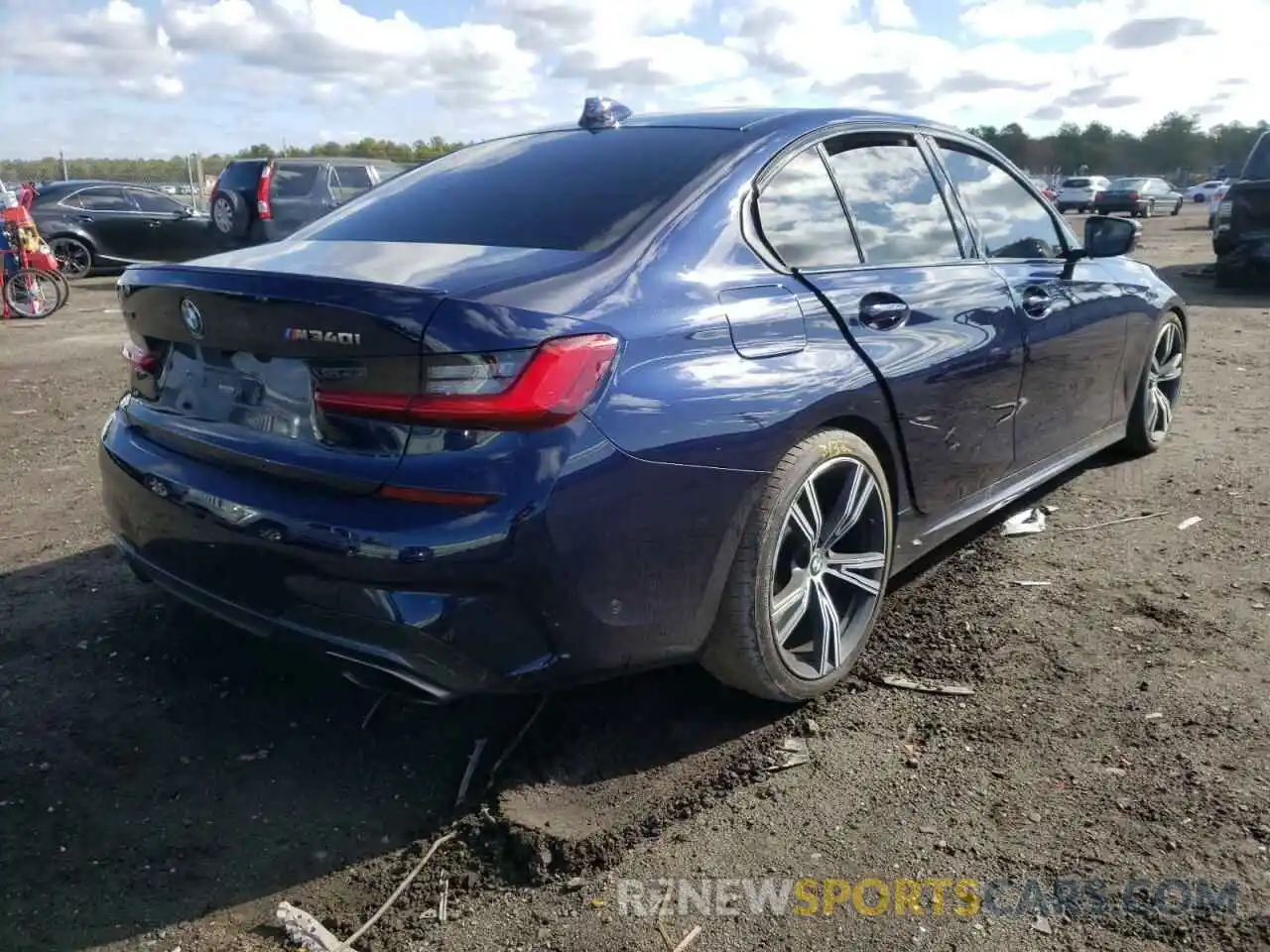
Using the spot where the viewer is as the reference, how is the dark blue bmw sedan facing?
facing away from the viewer and to the right of the viewer

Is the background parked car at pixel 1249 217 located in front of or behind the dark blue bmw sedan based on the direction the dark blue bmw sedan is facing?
in front

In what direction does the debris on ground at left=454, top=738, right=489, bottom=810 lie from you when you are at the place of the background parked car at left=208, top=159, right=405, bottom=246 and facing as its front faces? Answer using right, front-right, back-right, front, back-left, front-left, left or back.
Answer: back-right

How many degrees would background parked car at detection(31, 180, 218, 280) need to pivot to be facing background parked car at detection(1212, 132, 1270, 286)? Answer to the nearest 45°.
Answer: approximately 45° to its right

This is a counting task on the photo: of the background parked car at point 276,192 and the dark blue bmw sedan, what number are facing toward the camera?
0

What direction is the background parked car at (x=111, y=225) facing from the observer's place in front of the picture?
facing to the right of the viewer

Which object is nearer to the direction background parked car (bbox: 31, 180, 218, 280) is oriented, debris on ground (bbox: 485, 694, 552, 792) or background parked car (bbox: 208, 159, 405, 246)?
the background parked car

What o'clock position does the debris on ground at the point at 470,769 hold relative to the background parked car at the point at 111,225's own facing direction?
The debris on ground is roughly at 3 o'clock from the background parked car.

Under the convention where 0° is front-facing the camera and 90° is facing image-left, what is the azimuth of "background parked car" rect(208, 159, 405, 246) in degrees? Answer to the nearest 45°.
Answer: approximately 225°

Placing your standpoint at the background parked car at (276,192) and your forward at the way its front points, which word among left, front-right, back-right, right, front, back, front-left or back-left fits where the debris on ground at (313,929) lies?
back-right

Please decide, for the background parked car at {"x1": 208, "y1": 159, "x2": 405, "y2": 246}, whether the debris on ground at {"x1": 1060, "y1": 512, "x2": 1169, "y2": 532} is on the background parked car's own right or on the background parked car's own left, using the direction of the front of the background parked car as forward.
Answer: on the background parked car's own right
